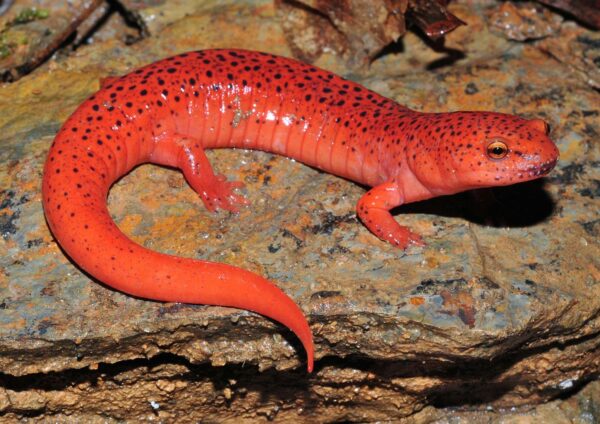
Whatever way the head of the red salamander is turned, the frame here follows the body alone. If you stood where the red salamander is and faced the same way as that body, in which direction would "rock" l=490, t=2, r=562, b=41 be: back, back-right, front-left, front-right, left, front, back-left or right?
front-left

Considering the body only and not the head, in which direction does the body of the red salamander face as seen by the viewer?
to the viewer's right
